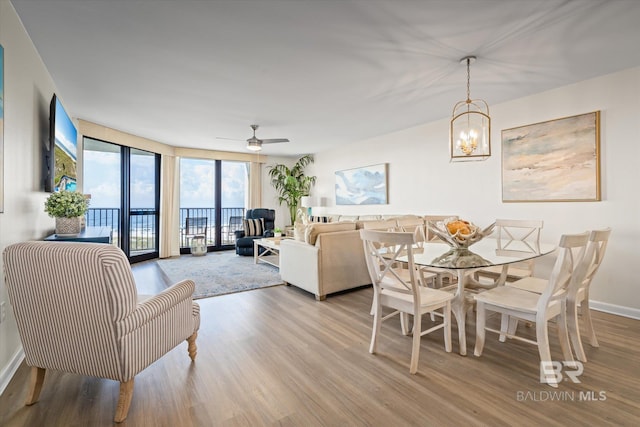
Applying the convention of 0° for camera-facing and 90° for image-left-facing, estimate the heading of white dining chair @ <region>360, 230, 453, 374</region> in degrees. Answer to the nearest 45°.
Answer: approximately 225°

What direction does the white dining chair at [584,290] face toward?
to the viewer's left

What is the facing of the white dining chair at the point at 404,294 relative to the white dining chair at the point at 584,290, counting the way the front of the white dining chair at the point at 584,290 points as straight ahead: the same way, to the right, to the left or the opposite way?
to the right

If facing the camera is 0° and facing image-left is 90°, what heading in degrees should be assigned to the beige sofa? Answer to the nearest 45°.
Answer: approximately 135°

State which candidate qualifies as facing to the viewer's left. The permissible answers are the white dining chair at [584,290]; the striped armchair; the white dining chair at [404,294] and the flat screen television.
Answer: the white dining chair at [584,290]

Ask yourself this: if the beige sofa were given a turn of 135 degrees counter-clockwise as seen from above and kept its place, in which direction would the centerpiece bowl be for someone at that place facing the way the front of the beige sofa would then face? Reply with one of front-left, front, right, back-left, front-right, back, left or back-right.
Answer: front-left

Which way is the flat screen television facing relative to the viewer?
to the viewer's right

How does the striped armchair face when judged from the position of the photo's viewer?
facing away from the viewer and to the right of the viewer
